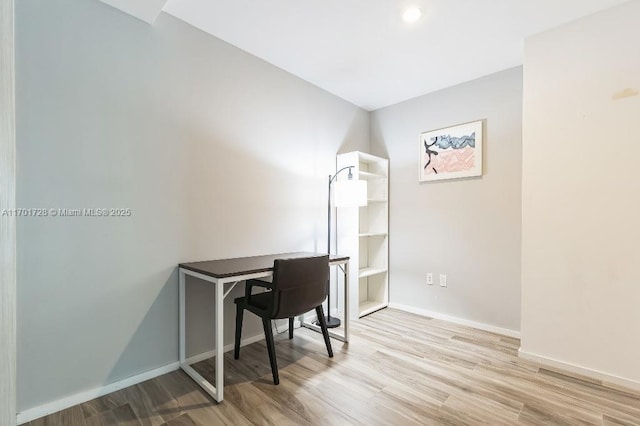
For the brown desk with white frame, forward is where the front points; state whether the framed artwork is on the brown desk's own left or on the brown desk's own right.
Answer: on the brown desk's own left

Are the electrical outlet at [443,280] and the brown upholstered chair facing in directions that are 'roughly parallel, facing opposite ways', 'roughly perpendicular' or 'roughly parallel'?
roughly perpendicular

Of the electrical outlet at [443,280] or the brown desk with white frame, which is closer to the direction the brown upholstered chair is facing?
the brown desk with white frame

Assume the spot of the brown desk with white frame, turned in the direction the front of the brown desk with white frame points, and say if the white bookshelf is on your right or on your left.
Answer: on your left

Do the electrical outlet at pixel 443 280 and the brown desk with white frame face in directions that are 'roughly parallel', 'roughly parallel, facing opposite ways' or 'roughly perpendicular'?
roughly perpendicular

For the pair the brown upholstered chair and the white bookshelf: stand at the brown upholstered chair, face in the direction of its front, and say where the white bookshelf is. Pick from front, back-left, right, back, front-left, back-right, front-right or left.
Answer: right

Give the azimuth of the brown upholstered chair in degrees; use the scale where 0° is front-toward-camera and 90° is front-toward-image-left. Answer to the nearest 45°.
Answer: approximately 135°

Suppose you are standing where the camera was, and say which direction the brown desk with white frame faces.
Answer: facing the viewer and to the right of the viewer

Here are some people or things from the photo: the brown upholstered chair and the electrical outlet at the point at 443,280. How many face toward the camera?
1

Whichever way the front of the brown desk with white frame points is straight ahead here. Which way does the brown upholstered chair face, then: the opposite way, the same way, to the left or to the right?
the opposite way

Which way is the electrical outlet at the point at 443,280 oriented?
toward the camera
